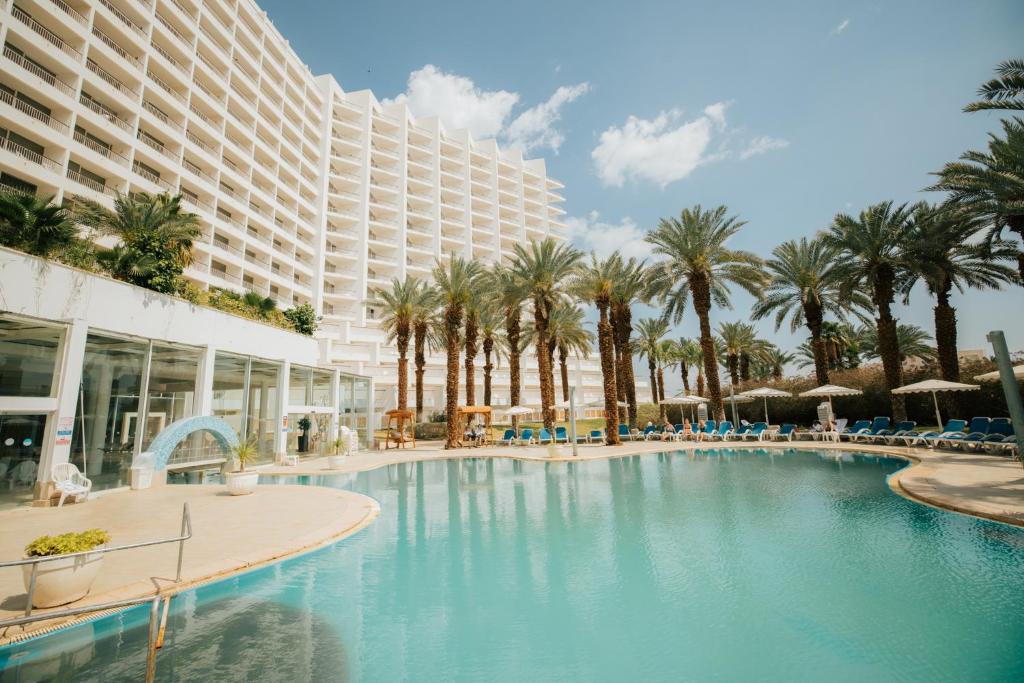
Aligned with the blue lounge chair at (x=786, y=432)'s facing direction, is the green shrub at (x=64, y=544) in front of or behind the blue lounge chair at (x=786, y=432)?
in front

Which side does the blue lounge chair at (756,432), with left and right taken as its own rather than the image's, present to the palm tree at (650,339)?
right

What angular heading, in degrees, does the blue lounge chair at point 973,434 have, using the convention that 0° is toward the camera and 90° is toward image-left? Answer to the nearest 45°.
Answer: approximately 45°

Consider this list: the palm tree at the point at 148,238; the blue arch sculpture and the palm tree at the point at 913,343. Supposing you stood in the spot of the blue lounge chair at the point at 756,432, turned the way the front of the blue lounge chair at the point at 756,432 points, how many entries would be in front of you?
2

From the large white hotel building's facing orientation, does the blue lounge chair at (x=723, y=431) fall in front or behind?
in front

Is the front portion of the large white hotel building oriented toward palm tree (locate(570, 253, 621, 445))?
yes

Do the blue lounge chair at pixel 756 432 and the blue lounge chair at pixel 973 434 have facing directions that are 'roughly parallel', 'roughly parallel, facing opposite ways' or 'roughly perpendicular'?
roughly parallel

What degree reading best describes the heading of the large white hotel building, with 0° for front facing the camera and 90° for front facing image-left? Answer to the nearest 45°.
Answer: approximately 315°

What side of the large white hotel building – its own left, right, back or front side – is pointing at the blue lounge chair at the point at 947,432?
front

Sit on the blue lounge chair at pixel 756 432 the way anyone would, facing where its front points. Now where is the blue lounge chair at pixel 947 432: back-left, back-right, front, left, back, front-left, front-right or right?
left

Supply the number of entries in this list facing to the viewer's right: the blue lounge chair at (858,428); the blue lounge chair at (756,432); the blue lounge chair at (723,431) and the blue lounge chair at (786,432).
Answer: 0

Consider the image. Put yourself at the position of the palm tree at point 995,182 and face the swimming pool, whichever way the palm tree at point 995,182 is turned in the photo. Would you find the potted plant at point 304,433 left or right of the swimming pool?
right

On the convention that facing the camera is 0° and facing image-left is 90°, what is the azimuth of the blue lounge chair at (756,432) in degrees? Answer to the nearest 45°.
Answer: approximately 45°

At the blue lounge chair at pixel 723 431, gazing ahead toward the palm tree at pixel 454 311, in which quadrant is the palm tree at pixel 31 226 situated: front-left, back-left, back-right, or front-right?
front-left

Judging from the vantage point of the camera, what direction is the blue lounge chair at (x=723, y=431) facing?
facing the viewer and to the left of the viewer

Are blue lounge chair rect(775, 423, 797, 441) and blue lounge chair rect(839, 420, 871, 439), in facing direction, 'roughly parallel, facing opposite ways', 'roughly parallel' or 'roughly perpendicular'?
roughly parallel
